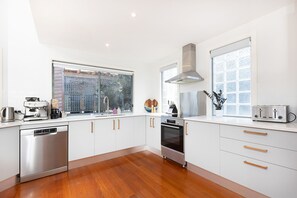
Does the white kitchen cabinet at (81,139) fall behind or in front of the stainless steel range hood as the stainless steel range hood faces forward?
in front

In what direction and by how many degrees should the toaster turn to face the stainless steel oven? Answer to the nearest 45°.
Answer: approximately 90° to its right

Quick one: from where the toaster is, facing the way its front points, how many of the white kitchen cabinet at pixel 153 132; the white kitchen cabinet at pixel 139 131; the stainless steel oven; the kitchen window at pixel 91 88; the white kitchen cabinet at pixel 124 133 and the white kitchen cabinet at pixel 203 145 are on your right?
6

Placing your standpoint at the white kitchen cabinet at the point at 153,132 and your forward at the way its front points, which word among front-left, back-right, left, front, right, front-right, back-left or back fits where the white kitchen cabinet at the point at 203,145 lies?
left

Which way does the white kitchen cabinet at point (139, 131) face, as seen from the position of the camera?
facing the viewer and to the right of the viewer

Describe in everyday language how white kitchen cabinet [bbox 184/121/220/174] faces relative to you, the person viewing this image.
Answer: facing the viewer and to the left of the viewer

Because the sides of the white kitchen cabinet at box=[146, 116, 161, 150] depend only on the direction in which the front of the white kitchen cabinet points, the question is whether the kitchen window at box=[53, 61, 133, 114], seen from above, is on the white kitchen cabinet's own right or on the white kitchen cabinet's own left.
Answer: on the white kitchen cabinet's own right

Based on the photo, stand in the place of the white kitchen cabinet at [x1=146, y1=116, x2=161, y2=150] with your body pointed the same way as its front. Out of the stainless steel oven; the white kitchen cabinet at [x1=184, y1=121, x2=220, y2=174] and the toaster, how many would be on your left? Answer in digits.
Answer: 3

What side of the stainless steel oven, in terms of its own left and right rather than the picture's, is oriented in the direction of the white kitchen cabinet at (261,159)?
left

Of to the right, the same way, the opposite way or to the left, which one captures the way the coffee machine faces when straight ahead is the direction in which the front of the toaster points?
to the left

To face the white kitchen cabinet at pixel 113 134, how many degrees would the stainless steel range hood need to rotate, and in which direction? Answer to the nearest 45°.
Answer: approximately 45° to its right

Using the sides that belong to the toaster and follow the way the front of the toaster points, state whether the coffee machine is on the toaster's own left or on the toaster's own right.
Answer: on the toaster's own right

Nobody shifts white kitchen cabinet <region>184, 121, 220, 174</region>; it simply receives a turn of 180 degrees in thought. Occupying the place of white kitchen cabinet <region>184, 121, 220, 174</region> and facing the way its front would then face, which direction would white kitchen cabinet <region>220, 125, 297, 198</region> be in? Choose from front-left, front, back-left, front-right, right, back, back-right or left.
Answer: right

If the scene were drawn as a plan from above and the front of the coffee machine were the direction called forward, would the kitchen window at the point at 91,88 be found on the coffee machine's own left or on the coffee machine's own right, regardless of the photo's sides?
on the coffee machine's own left
